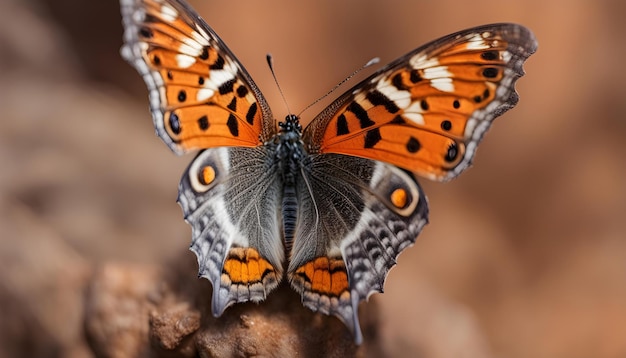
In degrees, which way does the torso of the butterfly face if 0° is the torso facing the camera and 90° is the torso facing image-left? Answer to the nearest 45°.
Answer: approximately 180°
